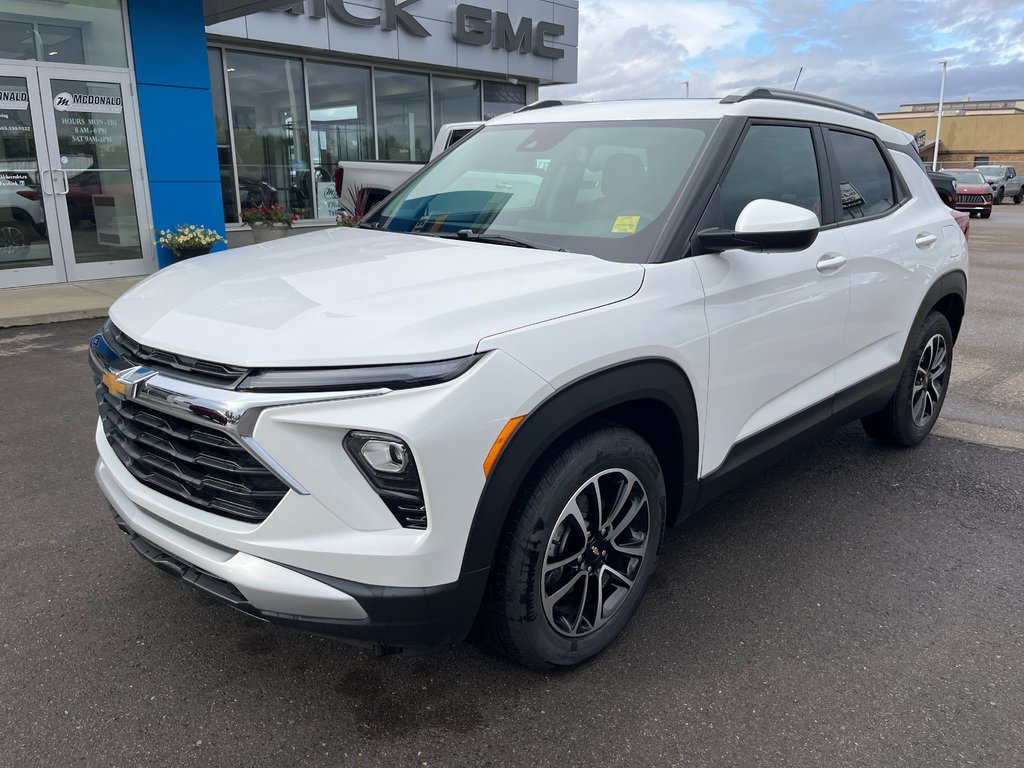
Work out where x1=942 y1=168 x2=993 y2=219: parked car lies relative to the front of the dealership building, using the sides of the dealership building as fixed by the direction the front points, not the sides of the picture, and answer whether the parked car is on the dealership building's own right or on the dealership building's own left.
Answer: on the dealership building's own left

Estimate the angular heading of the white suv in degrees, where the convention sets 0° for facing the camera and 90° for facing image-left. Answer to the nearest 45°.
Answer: approximately 45°

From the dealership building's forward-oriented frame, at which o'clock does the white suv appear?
The white suv is roughly at 1 o'clock from the dealership building.

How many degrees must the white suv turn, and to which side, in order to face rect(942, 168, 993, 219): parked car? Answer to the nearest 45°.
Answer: approximately 180°

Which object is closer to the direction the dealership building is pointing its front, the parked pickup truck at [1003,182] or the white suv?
the white suv

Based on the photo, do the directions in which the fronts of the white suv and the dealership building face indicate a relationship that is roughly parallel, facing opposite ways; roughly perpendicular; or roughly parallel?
roughly perpendicular

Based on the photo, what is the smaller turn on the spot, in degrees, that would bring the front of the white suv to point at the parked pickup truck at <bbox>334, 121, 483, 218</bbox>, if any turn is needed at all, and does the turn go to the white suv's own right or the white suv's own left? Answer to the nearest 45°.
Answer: approximately 135° to the white suv's own right

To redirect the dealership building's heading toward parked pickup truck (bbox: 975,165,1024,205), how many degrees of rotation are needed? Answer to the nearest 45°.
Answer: approximately 90° to its left
